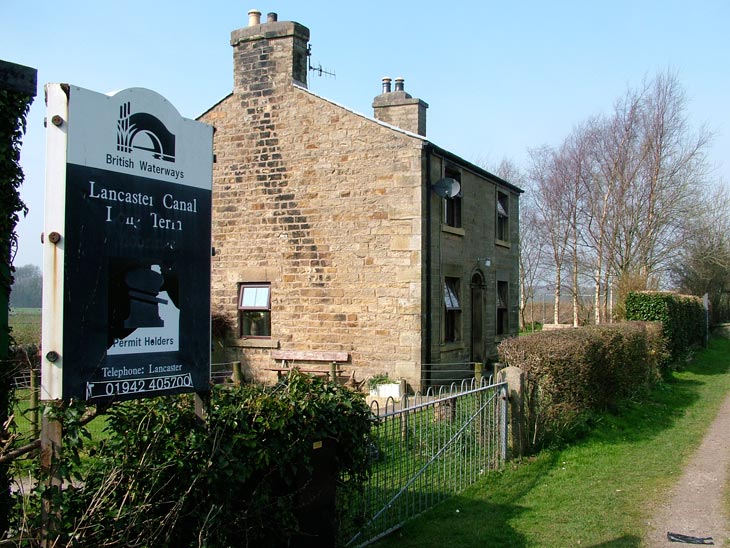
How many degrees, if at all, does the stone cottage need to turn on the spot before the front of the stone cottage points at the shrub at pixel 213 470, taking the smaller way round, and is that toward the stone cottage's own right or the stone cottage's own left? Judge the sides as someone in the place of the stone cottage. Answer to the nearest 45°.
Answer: approximately 45° to the stone cottage's own right

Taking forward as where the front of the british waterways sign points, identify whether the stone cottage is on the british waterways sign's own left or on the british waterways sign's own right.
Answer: on the british waterways sign's own left

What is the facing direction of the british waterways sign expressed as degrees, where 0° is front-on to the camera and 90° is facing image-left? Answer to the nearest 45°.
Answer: approximately 315°

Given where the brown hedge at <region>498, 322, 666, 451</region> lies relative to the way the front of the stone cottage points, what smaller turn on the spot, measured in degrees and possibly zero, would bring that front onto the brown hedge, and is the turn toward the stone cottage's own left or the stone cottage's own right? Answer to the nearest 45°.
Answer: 0° — it already faces it

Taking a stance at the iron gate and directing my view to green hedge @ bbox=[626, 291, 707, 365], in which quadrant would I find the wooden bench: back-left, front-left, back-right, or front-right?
front-left

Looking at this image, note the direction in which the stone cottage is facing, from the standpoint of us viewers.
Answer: facing the viewer and to the right of the viewer

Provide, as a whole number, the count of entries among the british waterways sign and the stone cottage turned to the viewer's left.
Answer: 0
